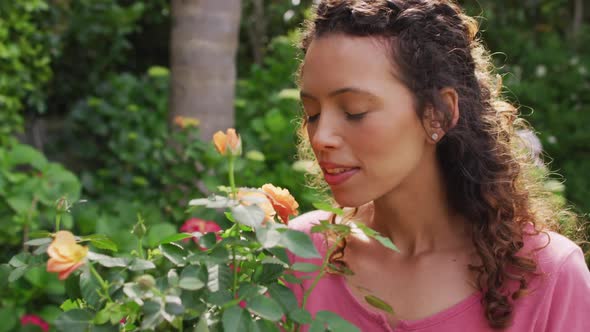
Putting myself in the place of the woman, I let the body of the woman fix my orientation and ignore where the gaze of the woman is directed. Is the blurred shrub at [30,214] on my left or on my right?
on my right

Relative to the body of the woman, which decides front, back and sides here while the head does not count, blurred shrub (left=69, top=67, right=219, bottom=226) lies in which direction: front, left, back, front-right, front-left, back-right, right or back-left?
right

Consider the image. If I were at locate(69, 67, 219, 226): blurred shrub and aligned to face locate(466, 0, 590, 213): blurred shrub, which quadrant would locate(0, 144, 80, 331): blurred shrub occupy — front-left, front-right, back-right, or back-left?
back-right

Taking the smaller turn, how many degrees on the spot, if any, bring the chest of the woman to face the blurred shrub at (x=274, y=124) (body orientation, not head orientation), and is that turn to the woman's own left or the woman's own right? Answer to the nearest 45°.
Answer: approximately 90° to the woman's own right

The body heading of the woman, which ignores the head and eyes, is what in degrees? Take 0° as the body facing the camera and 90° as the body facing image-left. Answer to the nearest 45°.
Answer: approximately 45°

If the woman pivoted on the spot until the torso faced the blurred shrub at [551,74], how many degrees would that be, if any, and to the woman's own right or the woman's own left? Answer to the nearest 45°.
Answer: approximately 135° to the woman's own right

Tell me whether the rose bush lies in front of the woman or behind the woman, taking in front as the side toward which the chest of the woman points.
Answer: in front

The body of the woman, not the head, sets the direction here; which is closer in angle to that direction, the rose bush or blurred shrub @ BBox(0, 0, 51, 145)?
the rose bush

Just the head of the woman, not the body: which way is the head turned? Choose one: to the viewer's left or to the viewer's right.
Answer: to the viewer's left

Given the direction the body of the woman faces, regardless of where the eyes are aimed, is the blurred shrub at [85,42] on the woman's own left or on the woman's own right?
on the woman's own right

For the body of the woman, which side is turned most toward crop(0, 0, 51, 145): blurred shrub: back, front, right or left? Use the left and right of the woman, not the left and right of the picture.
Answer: right

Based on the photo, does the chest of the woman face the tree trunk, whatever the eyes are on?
no

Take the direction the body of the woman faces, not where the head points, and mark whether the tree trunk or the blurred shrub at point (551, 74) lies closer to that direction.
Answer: the tree trunk

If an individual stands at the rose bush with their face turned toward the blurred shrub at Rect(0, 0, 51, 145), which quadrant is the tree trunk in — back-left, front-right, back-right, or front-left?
front-right
